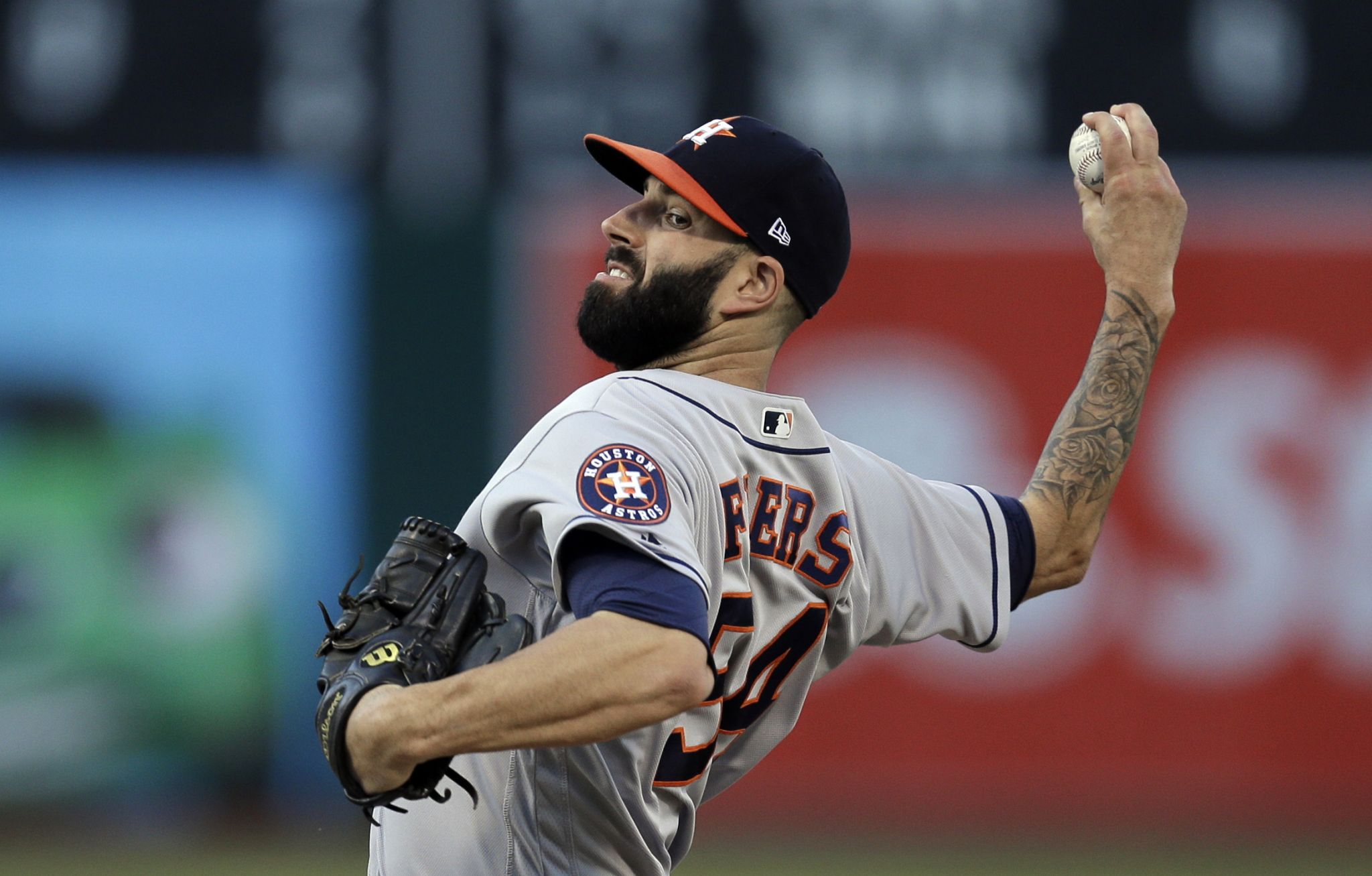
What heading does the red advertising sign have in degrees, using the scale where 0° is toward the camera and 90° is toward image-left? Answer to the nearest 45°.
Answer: approximately 0°
